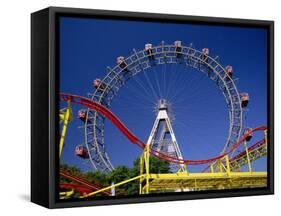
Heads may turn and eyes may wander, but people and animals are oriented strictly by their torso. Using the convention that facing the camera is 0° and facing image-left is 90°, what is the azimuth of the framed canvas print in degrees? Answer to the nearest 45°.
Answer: approximately 315°
